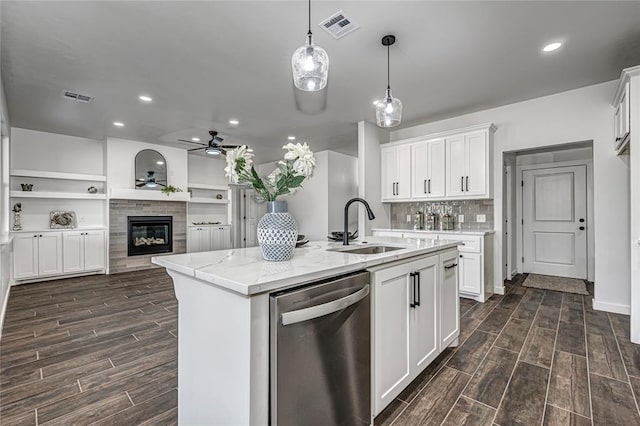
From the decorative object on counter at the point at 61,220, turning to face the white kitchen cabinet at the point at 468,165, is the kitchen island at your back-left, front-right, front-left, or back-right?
front-right

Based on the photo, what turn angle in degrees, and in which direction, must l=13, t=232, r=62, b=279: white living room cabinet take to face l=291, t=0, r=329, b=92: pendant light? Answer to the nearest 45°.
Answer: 0° — it already faces it

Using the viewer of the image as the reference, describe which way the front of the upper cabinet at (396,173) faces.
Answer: facing the viewer and to the left of the viewer

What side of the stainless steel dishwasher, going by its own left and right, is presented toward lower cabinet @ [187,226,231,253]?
back

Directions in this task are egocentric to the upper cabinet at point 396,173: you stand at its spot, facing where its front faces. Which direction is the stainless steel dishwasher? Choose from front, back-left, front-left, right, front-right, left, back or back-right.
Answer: front-left

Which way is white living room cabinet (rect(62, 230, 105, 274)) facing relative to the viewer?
toward the camera

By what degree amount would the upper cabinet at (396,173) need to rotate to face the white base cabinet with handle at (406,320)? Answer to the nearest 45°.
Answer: approximately 45° to its left

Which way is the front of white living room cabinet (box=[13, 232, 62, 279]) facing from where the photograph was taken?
facing the viewer

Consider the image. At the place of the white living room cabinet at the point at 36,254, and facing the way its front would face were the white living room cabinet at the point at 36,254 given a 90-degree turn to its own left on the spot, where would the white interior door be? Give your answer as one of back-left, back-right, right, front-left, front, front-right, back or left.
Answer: front-right

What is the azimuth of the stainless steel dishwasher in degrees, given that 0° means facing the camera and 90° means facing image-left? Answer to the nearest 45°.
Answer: approximately 315°

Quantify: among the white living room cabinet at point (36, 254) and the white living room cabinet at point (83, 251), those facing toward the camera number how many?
2

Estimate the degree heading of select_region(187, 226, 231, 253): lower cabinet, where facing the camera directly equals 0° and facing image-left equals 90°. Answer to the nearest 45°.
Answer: approximately 315°
